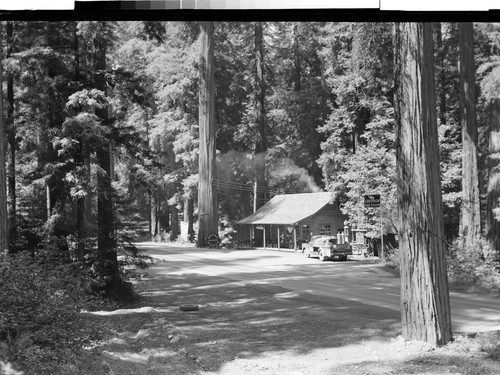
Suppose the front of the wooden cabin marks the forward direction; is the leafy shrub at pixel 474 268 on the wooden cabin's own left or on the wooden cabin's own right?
on the wooden cabin's own left

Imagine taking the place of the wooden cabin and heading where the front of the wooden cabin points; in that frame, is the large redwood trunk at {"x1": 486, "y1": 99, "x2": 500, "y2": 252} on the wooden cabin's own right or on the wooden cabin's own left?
on the wooden cabin's own left

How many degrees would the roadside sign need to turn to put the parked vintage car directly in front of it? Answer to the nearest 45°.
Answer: approximately 135° to its right

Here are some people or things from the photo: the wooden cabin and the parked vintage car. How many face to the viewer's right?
0

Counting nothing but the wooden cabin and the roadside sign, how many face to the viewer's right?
0

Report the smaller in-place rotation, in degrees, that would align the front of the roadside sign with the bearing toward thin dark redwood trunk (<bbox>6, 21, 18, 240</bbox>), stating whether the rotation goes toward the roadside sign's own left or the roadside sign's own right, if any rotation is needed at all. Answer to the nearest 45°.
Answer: approximately 45° to the roadside sign's own right

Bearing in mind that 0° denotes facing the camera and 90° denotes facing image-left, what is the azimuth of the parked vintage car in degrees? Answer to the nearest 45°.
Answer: approximately 45°

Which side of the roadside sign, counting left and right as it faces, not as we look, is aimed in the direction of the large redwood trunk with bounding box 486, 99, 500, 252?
left
